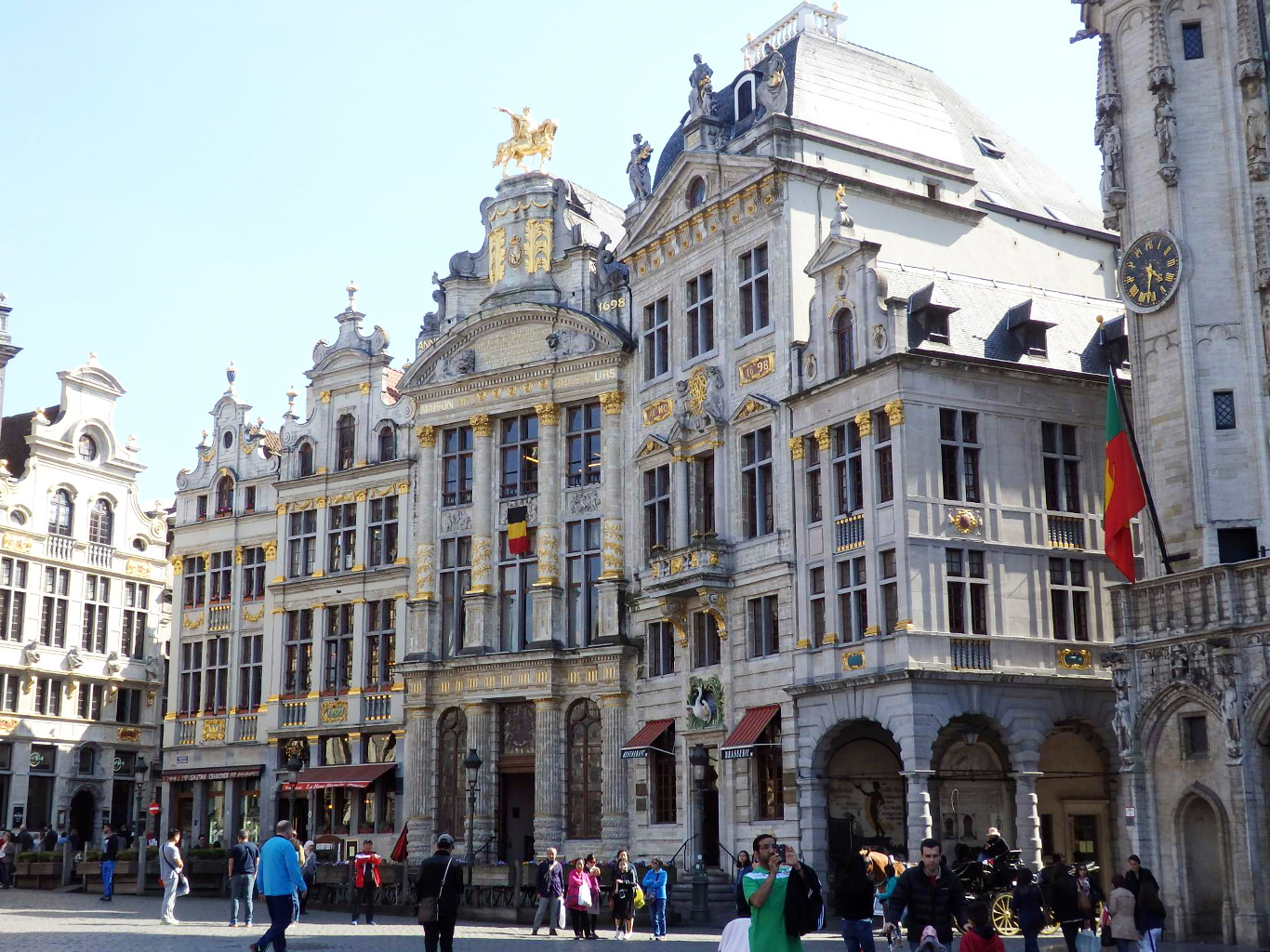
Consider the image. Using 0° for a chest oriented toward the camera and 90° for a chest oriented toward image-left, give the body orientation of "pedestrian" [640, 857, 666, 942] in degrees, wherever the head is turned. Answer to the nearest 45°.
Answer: approximately 0°

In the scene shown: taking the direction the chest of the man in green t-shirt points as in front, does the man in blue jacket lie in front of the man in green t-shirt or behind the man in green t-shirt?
behind

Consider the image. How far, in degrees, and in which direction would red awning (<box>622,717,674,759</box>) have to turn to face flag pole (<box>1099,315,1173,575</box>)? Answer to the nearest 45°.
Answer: approximately 90° to its left

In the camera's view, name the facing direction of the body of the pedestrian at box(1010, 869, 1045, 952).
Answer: away from the camera

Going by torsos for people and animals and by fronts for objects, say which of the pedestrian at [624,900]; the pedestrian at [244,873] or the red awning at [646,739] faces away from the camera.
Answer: the pedestrian at [244,873]

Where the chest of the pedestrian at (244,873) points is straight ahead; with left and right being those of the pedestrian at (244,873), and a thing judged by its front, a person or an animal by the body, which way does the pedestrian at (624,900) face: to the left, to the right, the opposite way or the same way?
the opposite way

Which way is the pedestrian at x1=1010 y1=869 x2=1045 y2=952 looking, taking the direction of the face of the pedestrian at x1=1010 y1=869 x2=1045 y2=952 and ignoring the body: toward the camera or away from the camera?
away from the camera

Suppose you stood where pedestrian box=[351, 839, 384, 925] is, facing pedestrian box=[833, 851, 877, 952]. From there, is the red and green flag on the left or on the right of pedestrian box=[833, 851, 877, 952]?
left

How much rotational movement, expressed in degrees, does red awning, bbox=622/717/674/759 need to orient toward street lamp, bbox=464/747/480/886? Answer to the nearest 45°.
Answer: approximately 45° to its right

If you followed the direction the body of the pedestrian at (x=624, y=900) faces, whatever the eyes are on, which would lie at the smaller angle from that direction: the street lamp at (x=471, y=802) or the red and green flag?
the red and green flag

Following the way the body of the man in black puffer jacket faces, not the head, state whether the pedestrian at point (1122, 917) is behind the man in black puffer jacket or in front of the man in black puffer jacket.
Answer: behind

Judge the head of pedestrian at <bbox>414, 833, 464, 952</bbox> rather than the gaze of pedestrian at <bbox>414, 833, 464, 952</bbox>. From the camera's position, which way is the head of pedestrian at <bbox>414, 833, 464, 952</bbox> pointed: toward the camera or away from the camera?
away from the camera
